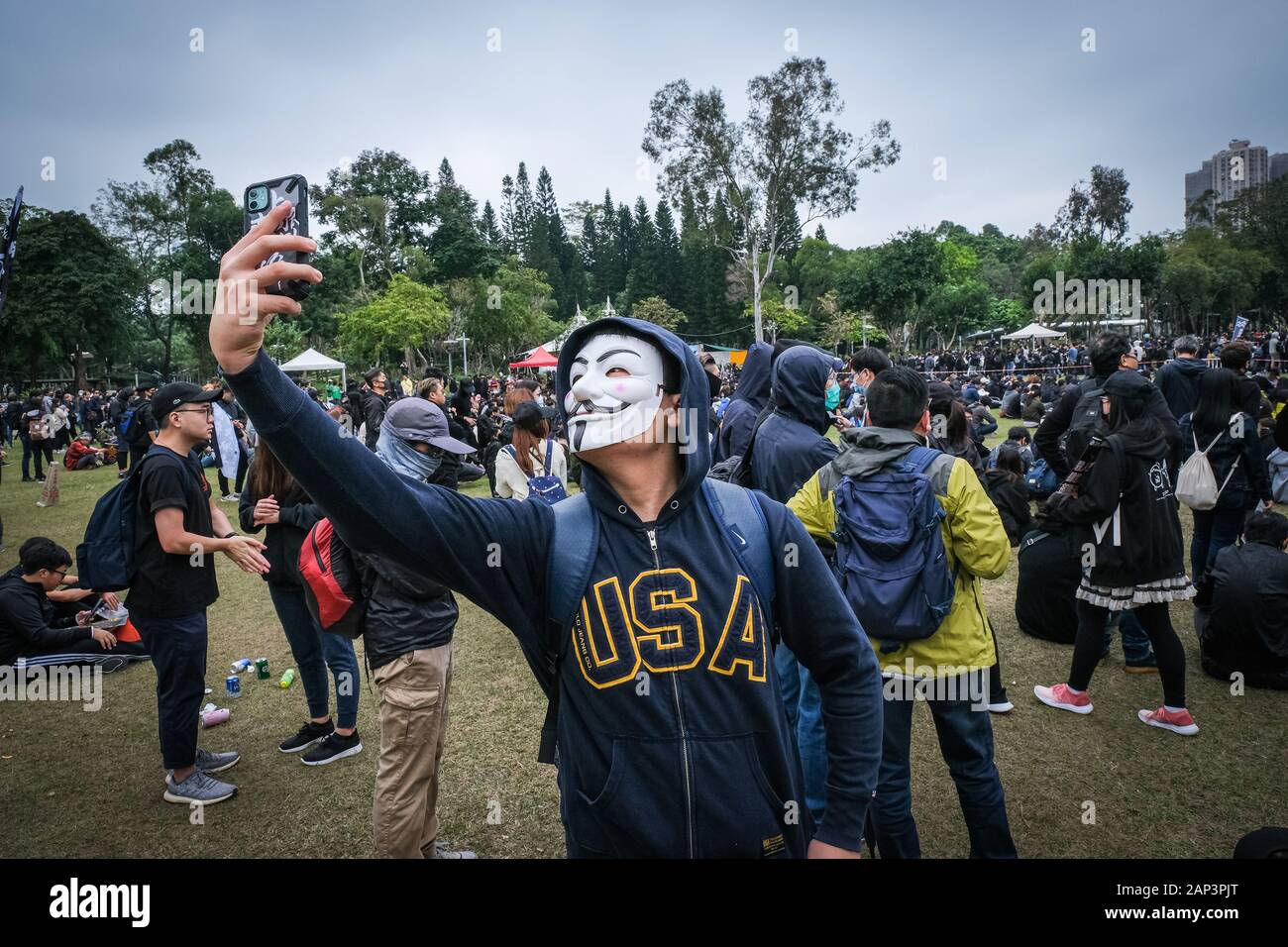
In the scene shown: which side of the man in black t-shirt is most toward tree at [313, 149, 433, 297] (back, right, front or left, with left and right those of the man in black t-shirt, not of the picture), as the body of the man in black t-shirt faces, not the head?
left

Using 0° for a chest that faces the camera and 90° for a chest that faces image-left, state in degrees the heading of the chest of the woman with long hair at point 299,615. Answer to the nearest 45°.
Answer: approximately 45°

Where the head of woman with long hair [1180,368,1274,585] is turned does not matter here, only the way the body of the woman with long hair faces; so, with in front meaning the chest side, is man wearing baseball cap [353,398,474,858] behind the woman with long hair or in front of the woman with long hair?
behind

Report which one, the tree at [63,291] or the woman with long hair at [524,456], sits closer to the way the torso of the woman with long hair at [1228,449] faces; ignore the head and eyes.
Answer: the tree

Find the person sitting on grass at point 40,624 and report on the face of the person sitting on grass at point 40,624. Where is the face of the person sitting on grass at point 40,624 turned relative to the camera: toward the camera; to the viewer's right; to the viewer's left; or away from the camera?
to the viewer's right

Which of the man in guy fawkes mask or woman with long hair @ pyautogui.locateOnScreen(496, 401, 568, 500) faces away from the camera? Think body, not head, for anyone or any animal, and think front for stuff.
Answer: the woman with long hair

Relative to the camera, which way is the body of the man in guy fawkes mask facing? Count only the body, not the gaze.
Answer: toward the camera

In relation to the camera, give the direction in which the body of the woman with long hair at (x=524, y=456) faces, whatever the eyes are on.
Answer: away from the camera

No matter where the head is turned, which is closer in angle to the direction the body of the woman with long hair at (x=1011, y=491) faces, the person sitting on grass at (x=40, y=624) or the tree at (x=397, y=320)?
the tree

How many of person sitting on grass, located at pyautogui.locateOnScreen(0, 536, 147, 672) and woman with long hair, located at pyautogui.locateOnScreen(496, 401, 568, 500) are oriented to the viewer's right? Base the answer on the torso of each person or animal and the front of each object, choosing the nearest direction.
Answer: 1

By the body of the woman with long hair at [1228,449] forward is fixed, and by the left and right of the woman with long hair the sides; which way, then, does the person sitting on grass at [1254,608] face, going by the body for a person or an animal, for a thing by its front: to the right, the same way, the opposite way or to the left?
the same way

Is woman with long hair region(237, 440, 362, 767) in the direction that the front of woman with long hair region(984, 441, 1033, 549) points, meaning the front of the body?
no

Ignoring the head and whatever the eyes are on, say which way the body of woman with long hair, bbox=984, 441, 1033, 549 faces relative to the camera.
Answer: away from the camera

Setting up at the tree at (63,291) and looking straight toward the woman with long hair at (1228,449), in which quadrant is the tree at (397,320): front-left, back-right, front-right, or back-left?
front-left

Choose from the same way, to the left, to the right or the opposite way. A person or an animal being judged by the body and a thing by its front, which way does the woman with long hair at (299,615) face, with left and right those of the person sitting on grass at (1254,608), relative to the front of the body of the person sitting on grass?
the opposite way
